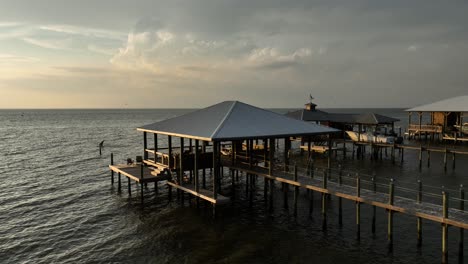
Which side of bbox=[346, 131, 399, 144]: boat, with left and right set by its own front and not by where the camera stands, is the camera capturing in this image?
left

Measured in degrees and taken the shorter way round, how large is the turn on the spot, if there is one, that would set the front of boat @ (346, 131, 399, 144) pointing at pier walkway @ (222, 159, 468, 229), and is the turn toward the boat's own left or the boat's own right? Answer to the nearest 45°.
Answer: approximately 90° to the boat's own left

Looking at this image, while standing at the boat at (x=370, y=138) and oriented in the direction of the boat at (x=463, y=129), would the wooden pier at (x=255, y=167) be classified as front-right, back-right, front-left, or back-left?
back-right
